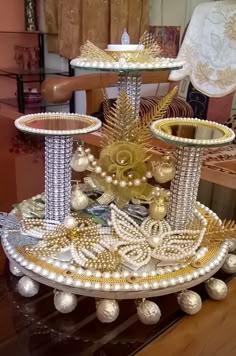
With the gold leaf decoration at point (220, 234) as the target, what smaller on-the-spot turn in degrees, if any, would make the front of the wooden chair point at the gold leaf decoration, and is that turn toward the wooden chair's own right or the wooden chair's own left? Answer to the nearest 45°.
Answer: approximately 45° to the wooden chair's own left

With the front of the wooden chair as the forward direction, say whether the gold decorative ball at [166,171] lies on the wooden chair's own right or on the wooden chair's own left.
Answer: on the wooden chair's own left

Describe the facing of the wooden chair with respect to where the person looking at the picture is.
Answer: facing the viewer and to the left of the viewer

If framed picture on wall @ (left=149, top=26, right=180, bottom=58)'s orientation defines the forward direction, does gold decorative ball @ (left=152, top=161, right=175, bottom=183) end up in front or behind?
in front

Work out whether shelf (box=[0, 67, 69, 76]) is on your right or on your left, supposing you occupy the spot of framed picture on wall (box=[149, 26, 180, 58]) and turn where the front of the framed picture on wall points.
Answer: on your right

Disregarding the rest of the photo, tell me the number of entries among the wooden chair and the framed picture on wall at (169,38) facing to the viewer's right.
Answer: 0

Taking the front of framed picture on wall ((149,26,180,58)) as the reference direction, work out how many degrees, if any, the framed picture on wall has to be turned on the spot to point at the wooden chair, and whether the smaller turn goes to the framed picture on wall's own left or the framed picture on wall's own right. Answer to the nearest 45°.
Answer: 0° — it already faces it

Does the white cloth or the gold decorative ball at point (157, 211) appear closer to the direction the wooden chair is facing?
the gold decorative ball

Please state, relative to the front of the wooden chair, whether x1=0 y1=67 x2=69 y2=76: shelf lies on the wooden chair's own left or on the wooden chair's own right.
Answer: on the wooden chair's own right

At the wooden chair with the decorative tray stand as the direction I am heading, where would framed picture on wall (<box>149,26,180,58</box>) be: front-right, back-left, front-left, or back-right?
back-left

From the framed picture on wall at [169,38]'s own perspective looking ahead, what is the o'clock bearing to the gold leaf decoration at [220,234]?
The gold leaf decoration is roughly at 12 o'clock from the framed picture on wall.

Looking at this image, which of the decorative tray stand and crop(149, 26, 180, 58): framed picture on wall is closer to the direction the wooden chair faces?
the decorative tray stand

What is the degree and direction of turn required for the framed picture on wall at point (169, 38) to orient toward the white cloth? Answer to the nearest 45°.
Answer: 0° — it already faces it
